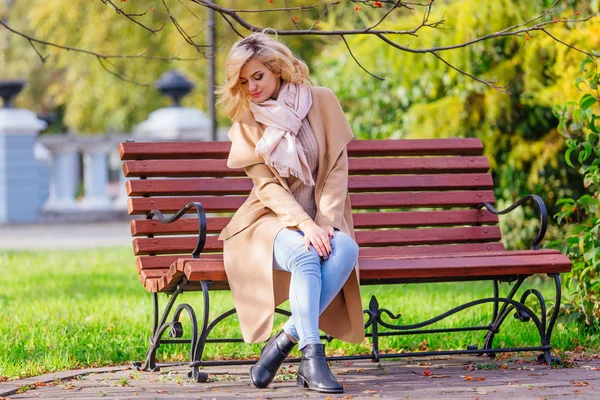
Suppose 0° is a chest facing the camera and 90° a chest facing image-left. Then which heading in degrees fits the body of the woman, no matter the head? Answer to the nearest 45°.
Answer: approximately 0°

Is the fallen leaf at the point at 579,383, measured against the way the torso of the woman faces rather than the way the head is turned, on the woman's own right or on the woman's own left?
on the woman's own left

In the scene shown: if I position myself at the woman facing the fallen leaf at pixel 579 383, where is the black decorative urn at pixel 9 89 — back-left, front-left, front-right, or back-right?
back-left

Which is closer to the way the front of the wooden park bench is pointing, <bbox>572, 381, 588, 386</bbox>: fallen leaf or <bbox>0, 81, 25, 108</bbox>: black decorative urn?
the fallen leaf

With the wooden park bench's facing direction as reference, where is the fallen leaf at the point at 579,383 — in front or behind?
in front

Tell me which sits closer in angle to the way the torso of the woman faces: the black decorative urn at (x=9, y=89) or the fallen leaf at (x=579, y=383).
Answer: the fallen leaf

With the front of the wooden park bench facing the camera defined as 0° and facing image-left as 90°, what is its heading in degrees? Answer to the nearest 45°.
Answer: approximately 315°

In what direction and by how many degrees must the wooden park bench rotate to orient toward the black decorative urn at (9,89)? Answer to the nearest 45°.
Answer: approximately 180°

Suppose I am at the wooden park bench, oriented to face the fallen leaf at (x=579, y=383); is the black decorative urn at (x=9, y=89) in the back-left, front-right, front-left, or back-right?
back-left
